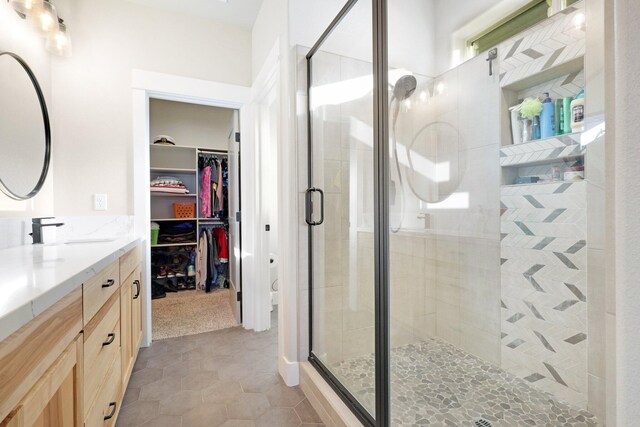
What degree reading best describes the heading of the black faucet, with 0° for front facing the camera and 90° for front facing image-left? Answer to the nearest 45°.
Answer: approximately 270°

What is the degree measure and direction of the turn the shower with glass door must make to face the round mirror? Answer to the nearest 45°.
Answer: approximately 45° to its right

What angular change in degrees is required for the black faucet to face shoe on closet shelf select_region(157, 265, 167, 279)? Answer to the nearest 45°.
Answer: approximately 45° to its left

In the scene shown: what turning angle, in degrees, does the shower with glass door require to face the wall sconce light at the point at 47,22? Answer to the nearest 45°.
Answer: approximately 45° to its right

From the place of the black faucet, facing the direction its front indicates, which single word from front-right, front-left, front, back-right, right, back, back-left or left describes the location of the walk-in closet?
front-left

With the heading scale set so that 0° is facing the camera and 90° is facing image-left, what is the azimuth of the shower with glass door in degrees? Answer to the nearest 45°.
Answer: approximately 45°

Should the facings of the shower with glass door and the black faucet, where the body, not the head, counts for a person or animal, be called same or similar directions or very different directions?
very different directions
